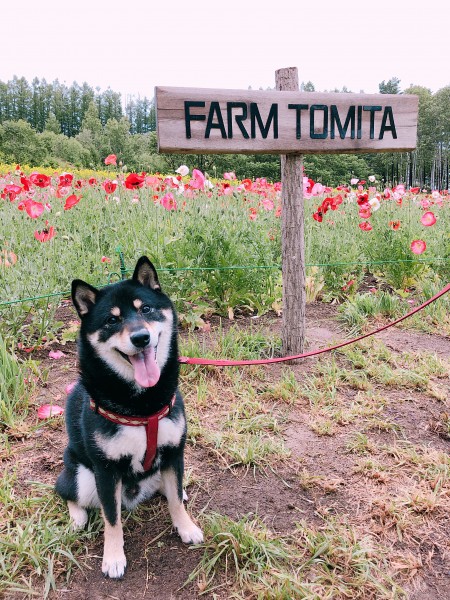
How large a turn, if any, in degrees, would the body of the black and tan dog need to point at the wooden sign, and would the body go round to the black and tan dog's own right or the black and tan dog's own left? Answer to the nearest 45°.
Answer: approximately 90° to the black and tan dog's own left

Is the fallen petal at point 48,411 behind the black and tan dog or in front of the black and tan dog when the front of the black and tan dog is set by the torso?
behind

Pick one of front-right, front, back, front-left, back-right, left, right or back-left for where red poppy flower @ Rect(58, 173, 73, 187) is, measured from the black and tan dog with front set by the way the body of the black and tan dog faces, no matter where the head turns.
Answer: back-left

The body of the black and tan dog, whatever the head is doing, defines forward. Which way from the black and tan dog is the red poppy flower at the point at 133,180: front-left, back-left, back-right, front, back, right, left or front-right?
back-left

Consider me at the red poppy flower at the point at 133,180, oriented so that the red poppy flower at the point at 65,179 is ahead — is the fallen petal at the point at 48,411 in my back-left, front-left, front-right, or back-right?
back-left

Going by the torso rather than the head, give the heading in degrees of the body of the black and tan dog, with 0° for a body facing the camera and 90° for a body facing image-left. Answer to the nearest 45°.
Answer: approximately 315°
